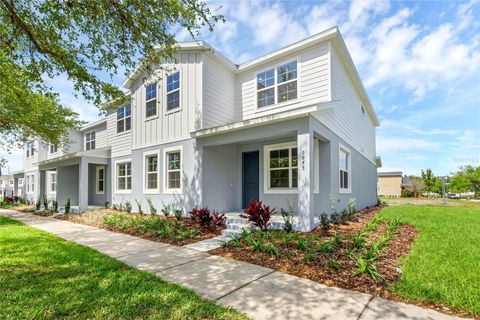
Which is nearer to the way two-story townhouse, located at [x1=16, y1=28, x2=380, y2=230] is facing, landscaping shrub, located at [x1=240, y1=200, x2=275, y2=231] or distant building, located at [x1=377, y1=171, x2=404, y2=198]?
the landscaping shrub

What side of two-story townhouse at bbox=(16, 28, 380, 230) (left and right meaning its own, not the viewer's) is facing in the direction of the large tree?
front

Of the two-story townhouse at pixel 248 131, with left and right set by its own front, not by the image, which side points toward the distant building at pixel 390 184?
back

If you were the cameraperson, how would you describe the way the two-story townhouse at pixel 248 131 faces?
facing the viewer and to the left of the viewer

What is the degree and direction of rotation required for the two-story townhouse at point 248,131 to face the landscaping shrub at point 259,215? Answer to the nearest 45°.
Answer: approximately 45° to its left

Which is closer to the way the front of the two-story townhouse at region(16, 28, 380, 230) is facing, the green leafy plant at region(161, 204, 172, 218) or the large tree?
the large tree

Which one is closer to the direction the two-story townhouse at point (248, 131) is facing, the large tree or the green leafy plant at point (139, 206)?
the large tree

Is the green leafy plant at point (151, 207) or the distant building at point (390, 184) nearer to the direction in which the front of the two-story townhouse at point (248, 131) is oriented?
the green leafy plant

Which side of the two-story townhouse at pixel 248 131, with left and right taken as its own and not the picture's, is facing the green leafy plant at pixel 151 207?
front

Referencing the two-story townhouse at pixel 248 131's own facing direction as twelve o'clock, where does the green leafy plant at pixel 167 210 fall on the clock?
The green leafy plant is roughly at 2 o'clock from the two-story townhouse.
